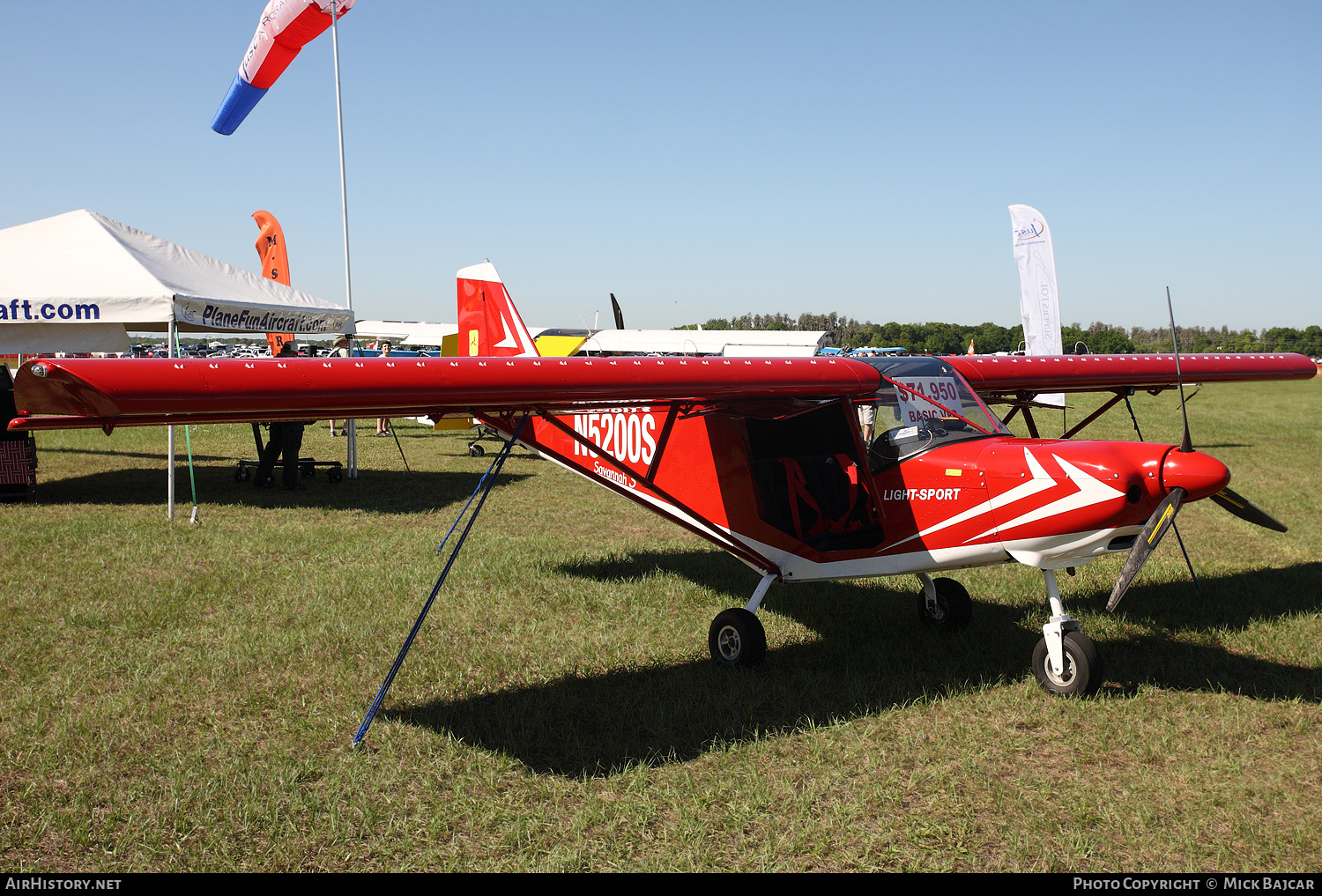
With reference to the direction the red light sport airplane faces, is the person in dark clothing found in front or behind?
behind

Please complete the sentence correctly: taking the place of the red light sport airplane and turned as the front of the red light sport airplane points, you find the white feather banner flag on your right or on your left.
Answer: on your left

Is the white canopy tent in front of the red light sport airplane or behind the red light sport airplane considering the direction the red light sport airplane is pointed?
behind

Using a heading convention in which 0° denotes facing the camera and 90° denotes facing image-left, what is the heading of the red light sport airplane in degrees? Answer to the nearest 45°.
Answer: approximately 315°

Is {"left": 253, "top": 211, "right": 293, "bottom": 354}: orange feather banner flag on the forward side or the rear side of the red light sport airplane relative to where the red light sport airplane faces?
on the rear side
